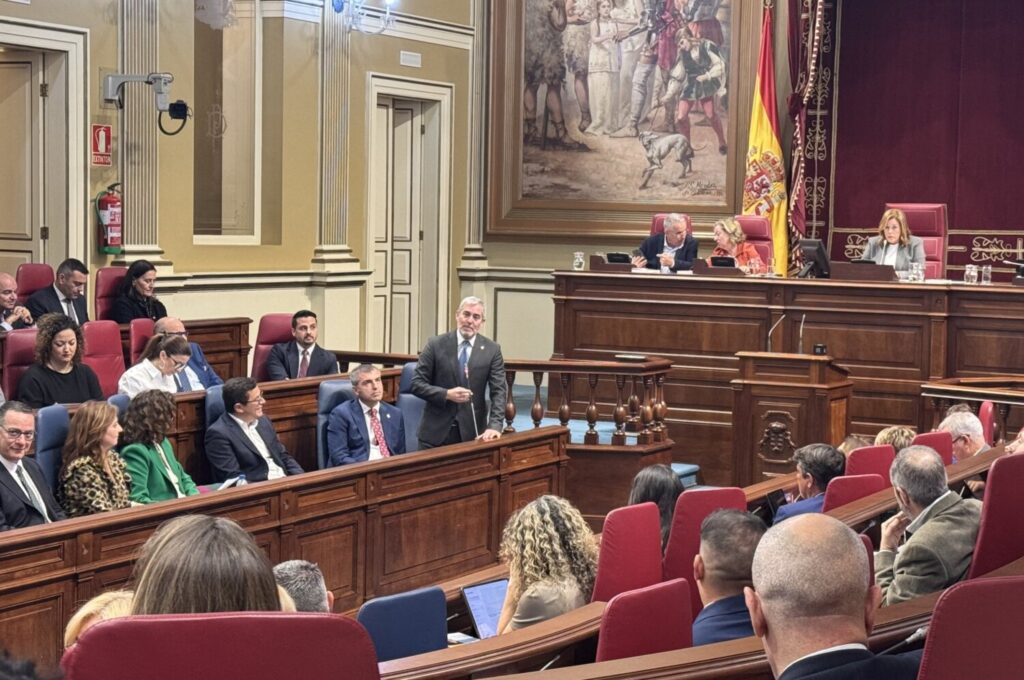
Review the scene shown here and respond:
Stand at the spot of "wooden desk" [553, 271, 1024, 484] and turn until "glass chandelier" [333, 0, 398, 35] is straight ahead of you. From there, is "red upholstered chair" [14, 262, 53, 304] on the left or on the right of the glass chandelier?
left

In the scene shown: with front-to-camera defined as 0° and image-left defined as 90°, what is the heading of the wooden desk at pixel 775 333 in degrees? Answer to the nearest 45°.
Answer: approximately 0°

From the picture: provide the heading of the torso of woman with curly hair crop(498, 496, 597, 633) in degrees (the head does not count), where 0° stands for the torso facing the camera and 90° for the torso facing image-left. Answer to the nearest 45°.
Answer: approximately 135°

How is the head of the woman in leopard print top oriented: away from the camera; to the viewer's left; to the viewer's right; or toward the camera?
to the viewer's right

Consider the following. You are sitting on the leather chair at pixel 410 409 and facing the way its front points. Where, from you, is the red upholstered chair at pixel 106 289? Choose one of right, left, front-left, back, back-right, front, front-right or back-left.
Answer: back

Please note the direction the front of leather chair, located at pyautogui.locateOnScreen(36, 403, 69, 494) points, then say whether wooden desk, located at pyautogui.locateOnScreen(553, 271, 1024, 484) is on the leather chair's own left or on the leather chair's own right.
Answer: on the leather chair's own left
